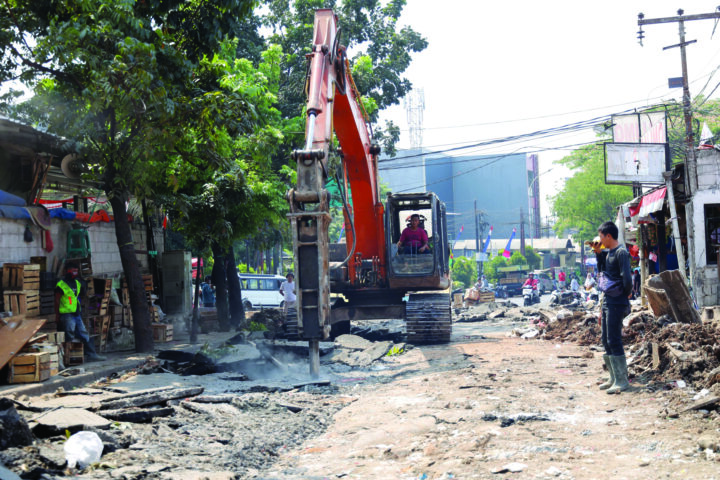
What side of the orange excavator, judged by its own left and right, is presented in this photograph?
front

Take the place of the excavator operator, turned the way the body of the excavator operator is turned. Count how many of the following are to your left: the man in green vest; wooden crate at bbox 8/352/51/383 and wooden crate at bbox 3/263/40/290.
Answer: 0

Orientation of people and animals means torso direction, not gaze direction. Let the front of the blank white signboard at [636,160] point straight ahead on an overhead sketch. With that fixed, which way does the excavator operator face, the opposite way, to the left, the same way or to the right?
the same way

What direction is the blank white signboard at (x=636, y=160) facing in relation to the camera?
toward the camera

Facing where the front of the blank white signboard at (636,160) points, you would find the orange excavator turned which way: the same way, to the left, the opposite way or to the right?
the same way

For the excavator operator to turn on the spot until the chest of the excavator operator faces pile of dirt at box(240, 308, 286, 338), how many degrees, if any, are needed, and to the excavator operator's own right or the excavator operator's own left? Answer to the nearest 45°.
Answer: approximately 135° to the excavator operator's own right

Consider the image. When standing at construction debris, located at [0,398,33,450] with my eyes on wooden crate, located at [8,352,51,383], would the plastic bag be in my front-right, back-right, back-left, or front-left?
back-right

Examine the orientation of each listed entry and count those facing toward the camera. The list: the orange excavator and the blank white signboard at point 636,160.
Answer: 2

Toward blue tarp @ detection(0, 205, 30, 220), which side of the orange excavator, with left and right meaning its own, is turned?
right

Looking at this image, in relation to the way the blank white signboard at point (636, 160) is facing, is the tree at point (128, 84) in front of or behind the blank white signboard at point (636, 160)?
in front

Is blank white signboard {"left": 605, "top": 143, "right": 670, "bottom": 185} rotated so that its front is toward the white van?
no

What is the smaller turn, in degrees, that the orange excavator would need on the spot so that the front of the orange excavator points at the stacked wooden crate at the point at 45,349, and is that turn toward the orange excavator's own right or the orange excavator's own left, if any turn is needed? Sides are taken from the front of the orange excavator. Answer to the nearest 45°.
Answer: approximately 45° to the orange excavator's own right

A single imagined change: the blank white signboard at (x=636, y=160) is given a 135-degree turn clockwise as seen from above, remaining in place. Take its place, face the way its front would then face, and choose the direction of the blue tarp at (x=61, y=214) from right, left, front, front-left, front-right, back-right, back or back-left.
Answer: left

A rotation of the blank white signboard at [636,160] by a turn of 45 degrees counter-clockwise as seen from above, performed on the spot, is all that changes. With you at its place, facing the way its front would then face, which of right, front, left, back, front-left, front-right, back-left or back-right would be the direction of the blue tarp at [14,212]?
right

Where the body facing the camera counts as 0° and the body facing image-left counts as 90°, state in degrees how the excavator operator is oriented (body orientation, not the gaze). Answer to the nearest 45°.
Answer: approximately 0°

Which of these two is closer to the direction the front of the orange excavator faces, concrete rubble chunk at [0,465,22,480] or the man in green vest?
the concrete rubble chunk
